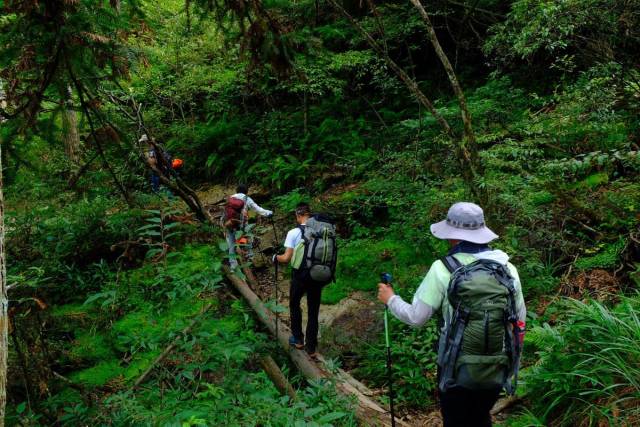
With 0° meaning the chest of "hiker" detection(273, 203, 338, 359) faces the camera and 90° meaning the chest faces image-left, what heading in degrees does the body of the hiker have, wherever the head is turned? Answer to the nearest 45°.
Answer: approximately 135°

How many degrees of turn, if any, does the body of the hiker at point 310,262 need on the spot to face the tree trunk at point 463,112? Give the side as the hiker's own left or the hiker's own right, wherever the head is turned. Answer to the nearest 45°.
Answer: approximately 90° to the hiker's own right

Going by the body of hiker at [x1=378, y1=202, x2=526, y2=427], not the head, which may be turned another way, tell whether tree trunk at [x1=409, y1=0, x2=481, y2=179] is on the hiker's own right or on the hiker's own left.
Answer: on the hiker's own right

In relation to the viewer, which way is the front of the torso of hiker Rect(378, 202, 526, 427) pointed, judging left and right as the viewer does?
facing away from the viewer and to the left of the viewer

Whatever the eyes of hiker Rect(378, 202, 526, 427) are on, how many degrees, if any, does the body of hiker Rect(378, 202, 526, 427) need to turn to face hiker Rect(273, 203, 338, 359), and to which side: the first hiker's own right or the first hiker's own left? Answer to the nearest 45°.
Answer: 0° — they already face them

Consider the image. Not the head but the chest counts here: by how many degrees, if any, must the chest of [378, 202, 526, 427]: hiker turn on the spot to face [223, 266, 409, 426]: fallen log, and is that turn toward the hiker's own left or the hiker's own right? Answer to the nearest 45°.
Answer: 0° — they already face it
